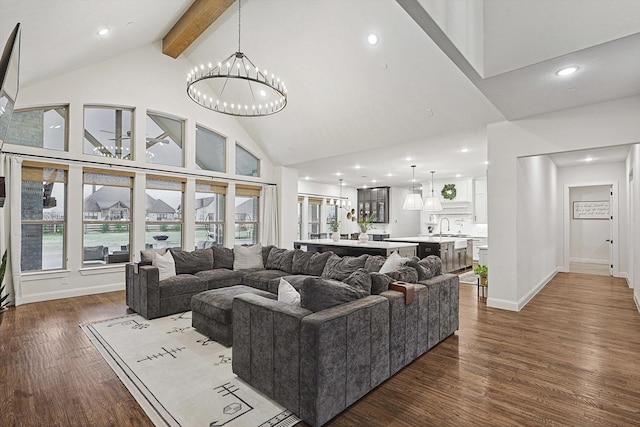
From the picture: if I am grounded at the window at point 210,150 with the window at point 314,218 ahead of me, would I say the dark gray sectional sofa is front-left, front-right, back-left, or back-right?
back-right

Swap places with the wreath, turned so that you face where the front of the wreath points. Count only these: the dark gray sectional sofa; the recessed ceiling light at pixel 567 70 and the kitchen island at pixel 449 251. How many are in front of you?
3

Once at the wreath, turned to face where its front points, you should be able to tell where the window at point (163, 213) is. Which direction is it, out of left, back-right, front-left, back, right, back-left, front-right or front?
front-right

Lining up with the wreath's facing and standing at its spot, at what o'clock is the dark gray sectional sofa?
The dark gray sectional sofa is roughly at 12 o'clock from the wreath.

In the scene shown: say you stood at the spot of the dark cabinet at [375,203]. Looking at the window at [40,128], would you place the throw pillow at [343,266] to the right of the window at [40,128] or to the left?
left

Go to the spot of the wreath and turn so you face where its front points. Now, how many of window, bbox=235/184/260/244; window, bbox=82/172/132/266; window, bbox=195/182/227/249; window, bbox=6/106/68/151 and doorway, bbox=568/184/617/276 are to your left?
1

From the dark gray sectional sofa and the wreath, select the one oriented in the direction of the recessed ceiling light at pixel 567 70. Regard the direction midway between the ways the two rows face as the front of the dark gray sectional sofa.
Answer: the wreath

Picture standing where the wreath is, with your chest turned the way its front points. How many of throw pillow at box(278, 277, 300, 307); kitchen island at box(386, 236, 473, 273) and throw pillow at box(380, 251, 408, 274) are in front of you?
3

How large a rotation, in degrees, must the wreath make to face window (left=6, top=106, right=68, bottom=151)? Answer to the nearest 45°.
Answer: approximately 45° to its right

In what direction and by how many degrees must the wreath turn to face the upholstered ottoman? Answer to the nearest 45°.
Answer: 0° — it already faces it
